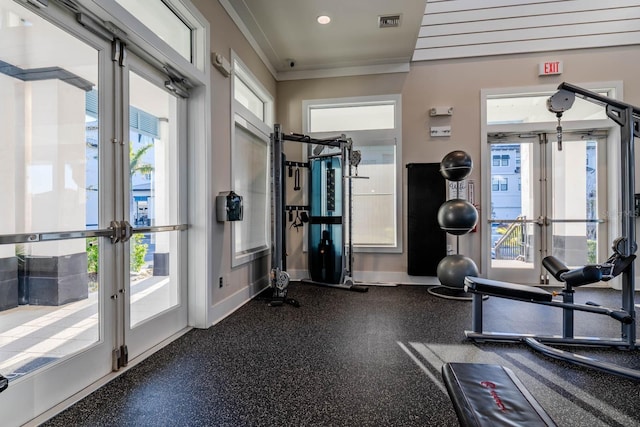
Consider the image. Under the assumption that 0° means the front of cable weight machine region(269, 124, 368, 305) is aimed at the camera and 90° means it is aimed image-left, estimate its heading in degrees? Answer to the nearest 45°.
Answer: approximately 315°

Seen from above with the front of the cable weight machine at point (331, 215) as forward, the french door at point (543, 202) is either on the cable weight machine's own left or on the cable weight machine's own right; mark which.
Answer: on the cable weight machine's own left

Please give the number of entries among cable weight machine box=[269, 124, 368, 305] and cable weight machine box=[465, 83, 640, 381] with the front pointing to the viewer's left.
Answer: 1

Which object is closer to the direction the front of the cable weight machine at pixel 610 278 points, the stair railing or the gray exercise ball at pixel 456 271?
the gray exercise ball

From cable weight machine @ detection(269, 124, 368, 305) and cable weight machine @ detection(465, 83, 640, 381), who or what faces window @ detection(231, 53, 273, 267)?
cable weight machine @ detection(465, 83, 640, 381)

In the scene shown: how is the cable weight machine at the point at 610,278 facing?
to the viewer's left

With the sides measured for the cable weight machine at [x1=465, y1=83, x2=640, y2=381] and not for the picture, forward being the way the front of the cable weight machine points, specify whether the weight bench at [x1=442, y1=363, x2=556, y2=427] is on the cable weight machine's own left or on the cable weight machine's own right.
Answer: on the cable weight machine's own left

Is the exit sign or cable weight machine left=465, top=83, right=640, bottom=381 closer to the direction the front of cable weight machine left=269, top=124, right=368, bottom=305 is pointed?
the cable weight machine

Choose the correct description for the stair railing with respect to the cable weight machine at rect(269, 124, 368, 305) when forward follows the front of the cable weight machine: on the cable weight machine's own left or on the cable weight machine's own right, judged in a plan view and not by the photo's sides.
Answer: on the cable weight machine's own left

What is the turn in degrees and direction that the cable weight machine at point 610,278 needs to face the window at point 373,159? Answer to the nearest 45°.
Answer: approximately 45° to its right

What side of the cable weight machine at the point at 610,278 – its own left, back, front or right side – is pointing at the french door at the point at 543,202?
right
